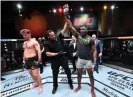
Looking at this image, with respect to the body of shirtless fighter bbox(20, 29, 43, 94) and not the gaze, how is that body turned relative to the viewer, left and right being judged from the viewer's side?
facing the viewer and to the left of the viewer

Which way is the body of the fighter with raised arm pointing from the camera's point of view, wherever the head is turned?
toward the camera

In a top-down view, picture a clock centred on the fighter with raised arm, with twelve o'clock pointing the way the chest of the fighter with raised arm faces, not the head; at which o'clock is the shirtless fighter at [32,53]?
The shirtless fighter is roughly at 3 o'clock from the fighter with raised arm.

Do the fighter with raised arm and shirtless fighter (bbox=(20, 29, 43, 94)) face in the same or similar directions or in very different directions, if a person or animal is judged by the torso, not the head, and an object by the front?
same or similar directions

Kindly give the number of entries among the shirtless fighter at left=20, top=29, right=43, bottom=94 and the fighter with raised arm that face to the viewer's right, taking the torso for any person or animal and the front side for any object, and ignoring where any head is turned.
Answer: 0

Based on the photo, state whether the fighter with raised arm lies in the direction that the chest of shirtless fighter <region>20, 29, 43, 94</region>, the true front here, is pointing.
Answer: no
